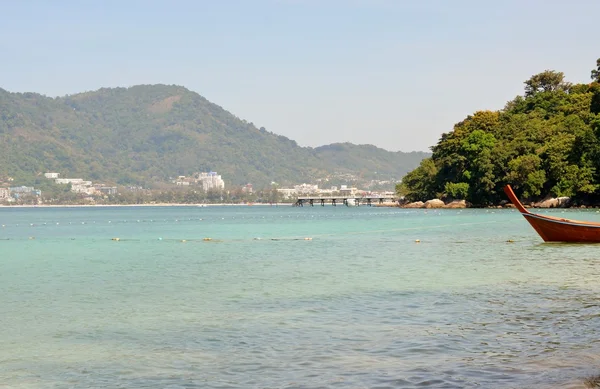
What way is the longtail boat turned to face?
to the viewer's left
